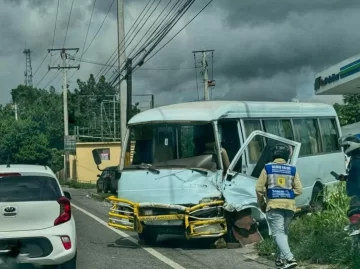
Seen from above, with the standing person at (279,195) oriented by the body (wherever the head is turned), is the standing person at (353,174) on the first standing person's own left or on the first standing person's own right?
on the first standing person's own right

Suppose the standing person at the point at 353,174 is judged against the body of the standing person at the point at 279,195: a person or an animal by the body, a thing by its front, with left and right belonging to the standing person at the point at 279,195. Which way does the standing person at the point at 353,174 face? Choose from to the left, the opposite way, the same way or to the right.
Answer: to the left

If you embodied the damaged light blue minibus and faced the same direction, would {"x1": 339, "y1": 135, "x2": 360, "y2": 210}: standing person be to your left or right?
on your left

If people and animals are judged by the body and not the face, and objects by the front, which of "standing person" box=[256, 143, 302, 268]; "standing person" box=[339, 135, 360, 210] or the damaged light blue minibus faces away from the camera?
"standing person" box=[256, 143, 302, 268]

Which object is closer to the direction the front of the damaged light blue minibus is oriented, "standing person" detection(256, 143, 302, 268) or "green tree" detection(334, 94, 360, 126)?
the standing person

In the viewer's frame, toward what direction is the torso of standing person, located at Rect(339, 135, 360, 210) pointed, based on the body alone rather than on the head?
to the viewer's left

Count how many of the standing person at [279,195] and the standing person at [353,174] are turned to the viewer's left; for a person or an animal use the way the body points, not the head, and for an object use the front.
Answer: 1

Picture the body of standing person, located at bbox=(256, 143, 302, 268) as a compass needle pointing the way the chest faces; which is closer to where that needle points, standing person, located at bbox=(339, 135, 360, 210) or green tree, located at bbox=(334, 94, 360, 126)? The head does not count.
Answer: the green tree

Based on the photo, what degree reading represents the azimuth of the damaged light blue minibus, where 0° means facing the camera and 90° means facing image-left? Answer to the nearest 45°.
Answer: approximately 45°

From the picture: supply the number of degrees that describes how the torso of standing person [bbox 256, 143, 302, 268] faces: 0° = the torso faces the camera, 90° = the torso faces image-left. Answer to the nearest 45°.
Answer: approximately 180°

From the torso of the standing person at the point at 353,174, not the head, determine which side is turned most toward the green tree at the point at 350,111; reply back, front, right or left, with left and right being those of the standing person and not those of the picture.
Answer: right

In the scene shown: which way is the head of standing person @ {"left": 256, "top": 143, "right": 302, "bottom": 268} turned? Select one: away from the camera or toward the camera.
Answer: away from the camera
